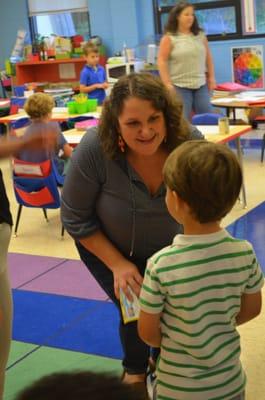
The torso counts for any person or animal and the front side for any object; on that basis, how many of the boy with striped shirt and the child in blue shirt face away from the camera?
1

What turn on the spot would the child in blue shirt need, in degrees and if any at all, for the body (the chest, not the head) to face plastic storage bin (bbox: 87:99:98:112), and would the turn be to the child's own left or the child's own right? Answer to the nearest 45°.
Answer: approximately 45° to the child's own right

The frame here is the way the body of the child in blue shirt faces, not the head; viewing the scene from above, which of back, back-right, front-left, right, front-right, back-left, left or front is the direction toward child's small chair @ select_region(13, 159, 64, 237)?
front-right

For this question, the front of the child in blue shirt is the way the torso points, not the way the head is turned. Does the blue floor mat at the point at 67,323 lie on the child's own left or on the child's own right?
on the child's own right

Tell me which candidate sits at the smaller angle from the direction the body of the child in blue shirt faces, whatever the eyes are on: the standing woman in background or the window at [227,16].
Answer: the standing woman in background

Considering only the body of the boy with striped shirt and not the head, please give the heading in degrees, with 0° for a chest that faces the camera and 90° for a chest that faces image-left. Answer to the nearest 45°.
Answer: approximately 180°

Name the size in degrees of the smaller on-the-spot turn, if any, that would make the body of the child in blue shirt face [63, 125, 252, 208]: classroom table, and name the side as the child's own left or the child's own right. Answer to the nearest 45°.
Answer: approximately 45° to the child's own right

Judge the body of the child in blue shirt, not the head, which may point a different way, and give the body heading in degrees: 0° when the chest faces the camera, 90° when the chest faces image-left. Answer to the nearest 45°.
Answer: approximately 315°

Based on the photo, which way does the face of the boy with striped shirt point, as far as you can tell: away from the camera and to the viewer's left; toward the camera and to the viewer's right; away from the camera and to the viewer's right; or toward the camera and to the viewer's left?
away from the camera and to the viewer's left

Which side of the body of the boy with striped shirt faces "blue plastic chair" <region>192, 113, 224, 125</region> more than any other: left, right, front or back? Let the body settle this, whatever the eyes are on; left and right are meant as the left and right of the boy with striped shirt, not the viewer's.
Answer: front

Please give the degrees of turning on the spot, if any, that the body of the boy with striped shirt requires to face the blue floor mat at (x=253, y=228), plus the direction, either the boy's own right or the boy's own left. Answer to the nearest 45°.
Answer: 0° — they already face it

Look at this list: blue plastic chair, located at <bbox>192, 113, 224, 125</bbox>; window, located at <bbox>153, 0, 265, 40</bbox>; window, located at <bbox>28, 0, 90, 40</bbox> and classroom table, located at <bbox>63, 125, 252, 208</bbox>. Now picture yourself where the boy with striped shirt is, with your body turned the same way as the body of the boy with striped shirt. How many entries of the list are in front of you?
4

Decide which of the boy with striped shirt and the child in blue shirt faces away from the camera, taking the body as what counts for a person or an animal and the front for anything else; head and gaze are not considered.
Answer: the boy with striped shirt

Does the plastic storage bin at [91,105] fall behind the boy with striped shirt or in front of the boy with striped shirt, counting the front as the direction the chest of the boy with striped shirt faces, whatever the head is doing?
in front

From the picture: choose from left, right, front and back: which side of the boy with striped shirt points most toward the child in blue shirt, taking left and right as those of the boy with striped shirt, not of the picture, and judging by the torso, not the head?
front
